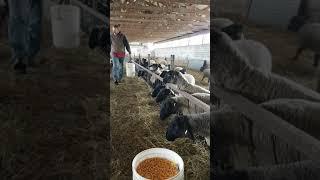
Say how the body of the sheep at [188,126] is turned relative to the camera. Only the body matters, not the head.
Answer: to the viewer's left

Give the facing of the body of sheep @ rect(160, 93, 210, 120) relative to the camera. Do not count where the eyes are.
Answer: to the viewer's left

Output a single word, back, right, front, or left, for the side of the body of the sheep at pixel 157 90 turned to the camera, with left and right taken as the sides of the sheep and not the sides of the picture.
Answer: left
